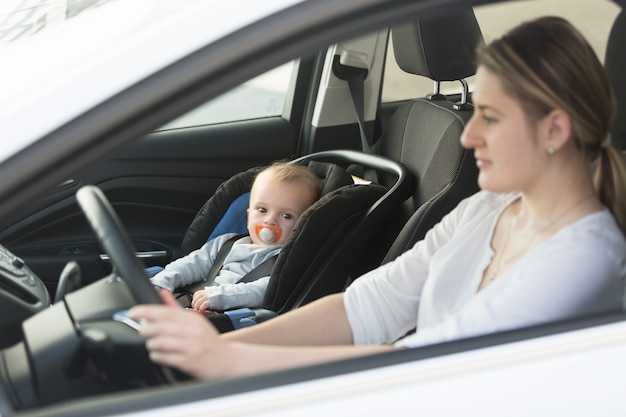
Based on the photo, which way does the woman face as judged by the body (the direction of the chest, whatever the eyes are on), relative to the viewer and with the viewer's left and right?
facing the viewer and to the left of the viewer

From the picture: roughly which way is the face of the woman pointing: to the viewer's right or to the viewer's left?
to the viewer's left

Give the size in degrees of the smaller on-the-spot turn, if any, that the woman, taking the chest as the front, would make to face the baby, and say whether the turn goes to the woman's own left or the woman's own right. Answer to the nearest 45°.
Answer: approximately 90° to the woman's own right
